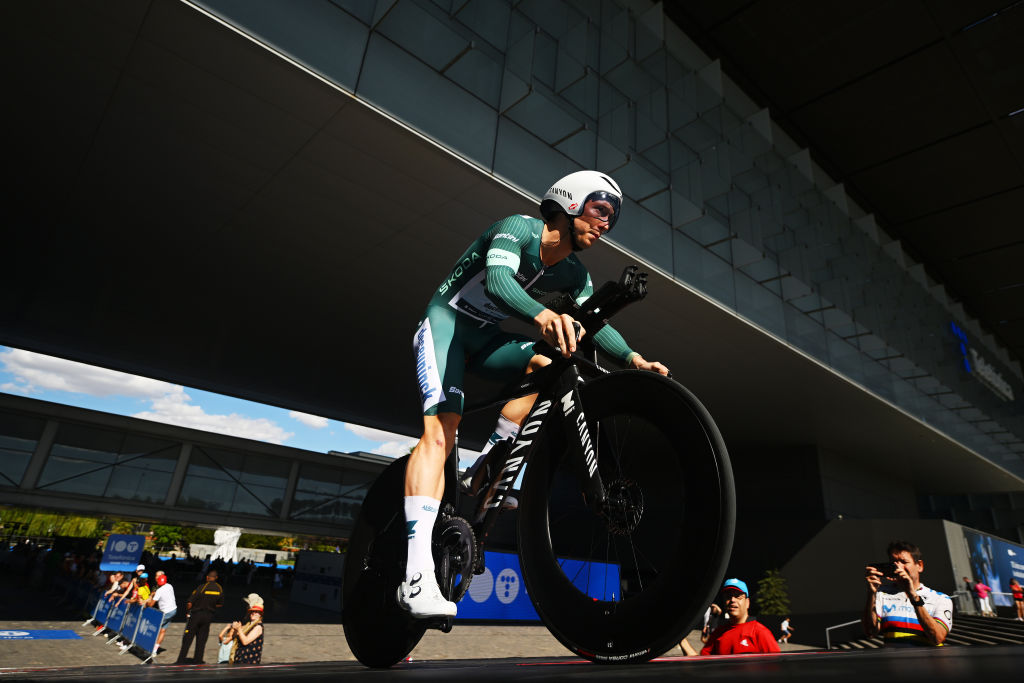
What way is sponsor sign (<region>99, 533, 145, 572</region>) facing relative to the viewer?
toward the camera

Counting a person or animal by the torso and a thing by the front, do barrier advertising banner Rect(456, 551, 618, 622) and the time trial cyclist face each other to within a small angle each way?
no

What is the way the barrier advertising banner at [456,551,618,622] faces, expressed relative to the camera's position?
facing the viewer

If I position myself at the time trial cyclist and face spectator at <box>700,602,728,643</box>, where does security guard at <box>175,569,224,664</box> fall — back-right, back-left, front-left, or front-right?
front-left

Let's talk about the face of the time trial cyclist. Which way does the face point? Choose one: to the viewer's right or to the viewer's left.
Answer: to the viewer's right

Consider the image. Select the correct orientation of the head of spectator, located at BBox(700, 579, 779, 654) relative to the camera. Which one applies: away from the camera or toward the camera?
toward the camera

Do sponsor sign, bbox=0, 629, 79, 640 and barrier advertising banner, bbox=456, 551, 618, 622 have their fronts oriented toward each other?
no

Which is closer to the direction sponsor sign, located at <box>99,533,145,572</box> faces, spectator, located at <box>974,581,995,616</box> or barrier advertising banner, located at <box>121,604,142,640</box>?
the barrier advertising banner

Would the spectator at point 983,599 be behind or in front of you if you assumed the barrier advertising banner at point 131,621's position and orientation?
in front

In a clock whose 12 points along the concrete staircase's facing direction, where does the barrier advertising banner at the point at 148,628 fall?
The barrier advertising banner is roughly at 12 o'clock from the concrete staircase.

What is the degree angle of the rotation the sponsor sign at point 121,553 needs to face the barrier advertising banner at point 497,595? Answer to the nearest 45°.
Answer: approximately 45° to its left

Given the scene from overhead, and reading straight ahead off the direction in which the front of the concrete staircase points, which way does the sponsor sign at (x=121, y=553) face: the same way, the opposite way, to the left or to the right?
to the left

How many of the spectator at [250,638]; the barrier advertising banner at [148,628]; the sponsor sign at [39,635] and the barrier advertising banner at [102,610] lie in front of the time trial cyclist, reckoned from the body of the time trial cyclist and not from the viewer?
0

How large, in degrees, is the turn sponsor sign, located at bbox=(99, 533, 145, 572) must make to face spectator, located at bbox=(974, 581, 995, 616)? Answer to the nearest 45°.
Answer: approximately 45° to its left

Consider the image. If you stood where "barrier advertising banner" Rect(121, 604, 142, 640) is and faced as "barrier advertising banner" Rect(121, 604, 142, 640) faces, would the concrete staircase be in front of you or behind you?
in front

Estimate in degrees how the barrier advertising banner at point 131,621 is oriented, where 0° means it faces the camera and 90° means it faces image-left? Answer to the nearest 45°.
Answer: approximately 315°
